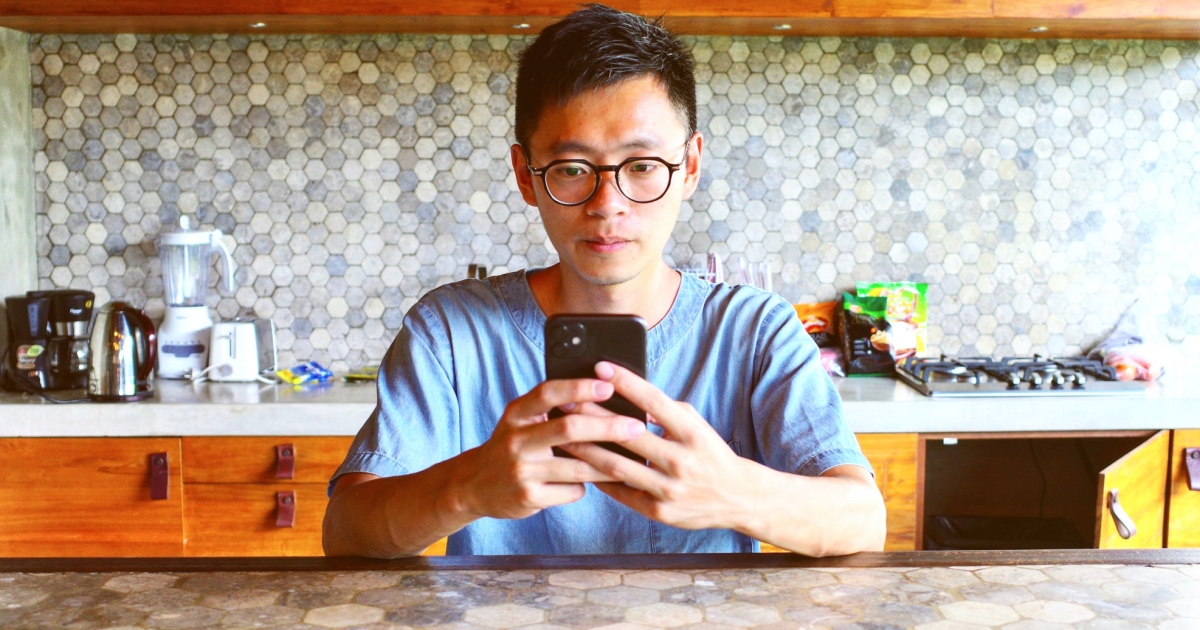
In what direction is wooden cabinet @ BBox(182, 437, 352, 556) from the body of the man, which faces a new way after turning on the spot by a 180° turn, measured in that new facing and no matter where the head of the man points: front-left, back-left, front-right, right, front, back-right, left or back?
front-left

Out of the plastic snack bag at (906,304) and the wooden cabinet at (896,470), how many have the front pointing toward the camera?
2

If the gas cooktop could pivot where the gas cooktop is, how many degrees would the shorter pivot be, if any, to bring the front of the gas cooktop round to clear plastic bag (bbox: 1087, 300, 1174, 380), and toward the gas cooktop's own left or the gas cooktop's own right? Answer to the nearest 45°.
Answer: approximately 135° to the gas cooktop's own left

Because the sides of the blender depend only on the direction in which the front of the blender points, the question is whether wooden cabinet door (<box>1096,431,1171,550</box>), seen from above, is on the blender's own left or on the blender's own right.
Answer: on the blender's own left

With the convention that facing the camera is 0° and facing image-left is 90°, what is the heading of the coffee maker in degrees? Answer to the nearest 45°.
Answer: approximately 0°

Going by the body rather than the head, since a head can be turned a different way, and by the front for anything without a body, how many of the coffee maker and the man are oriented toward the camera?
2

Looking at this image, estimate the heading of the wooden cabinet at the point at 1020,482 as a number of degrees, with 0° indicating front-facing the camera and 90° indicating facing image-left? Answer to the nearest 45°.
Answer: approximately 0°

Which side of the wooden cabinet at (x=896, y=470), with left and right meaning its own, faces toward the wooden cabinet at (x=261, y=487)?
right

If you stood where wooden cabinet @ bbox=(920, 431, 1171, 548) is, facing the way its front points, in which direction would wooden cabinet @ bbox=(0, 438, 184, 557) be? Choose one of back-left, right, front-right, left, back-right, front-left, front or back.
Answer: front-right

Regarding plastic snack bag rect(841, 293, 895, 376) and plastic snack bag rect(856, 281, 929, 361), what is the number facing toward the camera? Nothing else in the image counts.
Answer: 2
